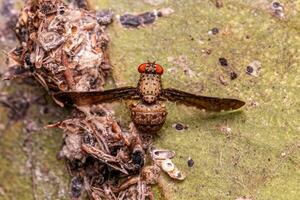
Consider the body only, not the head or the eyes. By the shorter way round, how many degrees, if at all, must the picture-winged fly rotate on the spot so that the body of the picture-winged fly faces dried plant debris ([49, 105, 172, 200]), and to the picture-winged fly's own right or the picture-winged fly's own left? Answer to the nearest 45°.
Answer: approximately 135° to the picture-winged fly's own left

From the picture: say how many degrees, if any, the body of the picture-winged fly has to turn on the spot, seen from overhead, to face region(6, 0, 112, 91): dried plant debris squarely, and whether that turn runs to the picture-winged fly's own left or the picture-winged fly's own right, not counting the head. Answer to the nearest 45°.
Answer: approximately 90° to the picture-winged fly's own left

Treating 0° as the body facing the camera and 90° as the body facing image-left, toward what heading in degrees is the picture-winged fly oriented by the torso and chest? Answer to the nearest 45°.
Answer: approximately 180°

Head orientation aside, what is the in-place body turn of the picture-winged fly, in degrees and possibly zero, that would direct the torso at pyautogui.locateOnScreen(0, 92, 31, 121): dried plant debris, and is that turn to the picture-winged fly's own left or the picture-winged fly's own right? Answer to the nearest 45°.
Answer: approximately 90° to the picture-winged fly's own left

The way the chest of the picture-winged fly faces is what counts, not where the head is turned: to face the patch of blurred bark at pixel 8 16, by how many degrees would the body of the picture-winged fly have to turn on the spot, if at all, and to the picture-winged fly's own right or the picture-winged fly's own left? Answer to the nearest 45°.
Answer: approximately 45° to the picture-winged fly's own left
